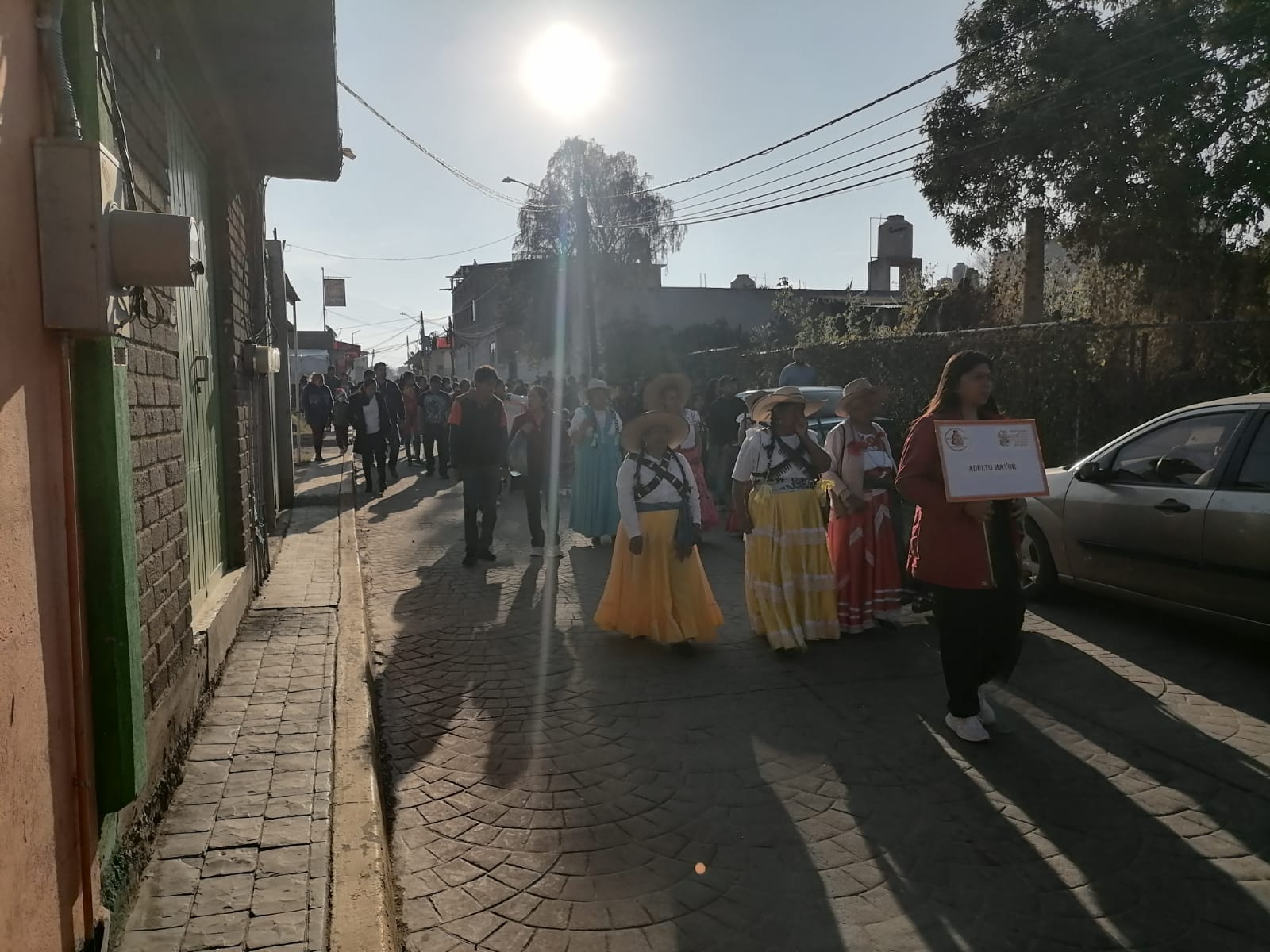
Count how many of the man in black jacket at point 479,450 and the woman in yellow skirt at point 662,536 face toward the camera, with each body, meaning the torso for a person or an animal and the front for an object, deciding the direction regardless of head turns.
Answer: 2

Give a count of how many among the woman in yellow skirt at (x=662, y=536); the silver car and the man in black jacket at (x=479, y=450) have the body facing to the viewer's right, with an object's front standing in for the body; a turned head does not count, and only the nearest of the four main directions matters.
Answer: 0

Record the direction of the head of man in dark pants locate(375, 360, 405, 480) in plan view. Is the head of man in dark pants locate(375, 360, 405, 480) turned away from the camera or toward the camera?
toward the camera

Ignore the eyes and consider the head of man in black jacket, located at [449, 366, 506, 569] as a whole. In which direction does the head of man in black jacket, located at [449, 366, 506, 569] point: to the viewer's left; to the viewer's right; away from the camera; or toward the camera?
toward the camera

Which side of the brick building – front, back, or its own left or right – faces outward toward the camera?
right

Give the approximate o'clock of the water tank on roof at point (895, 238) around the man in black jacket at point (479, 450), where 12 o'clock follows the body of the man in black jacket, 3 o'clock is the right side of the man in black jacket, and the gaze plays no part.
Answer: The water tank on roof is roughly at 7 o'clock from the man in black jacket.

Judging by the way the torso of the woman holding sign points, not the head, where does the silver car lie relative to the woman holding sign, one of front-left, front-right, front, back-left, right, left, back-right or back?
left

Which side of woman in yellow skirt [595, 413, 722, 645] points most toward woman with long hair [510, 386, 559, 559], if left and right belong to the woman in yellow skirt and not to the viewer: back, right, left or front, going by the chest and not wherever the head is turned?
back

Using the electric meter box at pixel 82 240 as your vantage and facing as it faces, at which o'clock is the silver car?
The silver car is roughly at 12 o'clock from the electric meter box.

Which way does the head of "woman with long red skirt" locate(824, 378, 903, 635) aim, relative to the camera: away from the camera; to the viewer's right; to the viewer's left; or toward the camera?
toward the camera

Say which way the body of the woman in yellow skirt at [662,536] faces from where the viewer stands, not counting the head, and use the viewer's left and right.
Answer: facing the viewer

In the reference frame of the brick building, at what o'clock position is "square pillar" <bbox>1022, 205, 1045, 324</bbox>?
The square pillar is roughly at 11 o'clock from the brick building.

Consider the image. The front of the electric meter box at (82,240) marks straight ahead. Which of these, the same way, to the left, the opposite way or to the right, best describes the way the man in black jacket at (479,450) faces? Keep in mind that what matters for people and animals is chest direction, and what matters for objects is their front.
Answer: to the right

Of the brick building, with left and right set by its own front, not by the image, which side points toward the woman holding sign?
front

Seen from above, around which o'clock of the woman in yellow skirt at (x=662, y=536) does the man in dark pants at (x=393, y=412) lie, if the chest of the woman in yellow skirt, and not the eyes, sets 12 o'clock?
The man in dark pants is roughly at 5 o'clock from the woman in yellow skirt.

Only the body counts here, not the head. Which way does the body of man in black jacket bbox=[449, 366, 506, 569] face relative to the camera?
toward the camera

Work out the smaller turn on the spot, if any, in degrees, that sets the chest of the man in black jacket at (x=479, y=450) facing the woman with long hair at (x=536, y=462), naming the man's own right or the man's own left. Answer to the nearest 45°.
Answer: approximately 135° to the man's own left

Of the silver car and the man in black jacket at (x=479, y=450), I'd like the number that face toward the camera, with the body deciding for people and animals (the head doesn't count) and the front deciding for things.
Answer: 1

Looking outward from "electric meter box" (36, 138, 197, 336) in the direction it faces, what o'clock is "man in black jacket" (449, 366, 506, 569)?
The man in black jacket is roughly at 10 o'clock from the electric meter box.

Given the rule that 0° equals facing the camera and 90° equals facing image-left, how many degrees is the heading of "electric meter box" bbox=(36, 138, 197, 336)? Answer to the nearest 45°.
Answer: approximately 270°

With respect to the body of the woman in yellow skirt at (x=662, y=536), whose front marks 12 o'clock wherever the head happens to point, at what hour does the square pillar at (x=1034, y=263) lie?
The square pillar is roughly at 7 o'clock from the woman in yellow skirt.
